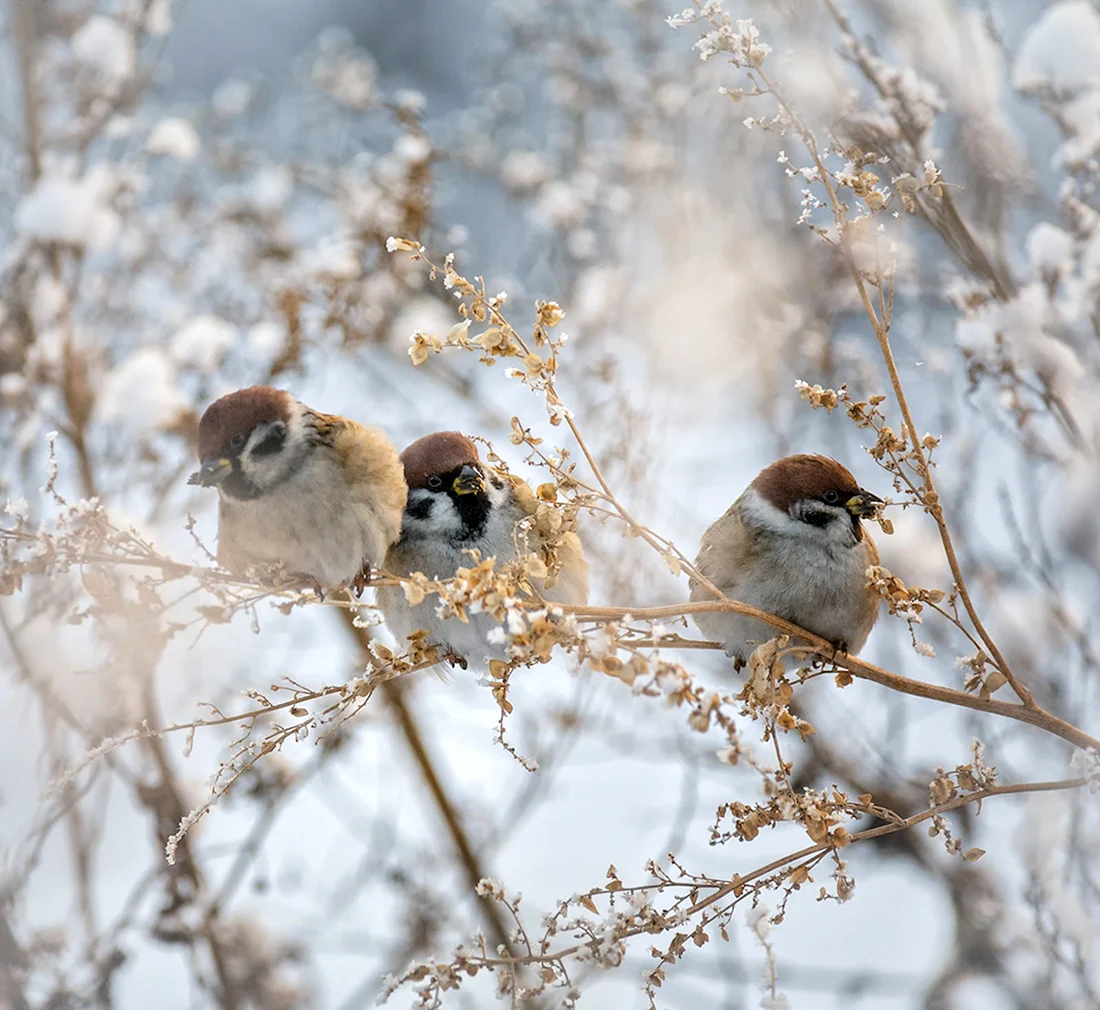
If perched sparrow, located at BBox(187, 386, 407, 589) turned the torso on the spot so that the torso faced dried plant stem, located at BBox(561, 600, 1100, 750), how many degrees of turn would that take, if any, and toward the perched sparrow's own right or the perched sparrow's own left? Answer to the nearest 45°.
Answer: approximately 90° to the perched sparrow's own left

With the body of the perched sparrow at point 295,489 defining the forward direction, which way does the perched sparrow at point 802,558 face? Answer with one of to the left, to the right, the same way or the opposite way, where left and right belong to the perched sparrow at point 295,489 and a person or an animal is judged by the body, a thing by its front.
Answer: to the left

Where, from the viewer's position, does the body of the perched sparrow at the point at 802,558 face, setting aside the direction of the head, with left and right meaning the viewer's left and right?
facing the viewer and to the right of the viewer

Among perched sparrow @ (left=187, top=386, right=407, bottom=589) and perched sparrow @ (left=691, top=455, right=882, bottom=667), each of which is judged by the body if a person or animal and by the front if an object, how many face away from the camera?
0

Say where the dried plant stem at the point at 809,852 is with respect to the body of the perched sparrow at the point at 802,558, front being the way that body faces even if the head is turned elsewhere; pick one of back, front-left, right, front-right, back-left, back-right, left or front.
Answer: front-right
